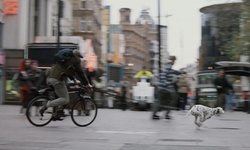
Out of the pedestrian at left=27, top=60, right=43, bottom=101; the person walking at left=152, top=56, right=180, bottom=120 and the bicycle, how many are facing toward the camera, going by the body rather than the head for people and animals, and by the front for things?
1

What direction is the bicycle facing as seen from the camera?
to the viewer's right

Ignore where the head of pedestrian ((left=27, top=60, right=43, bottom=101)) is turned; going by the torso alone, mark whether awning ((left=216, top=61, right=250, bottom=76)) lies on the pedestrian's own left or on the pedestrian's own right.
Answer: on the pedestrian's own left

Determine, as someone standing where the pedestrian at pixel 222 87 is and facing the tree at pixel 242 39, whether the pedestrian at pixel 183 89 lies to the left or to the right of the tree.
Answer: left

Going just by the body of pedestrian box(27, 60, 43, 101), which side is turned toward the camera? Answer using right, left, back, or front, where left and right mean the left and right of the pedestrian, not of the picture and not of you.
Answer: front

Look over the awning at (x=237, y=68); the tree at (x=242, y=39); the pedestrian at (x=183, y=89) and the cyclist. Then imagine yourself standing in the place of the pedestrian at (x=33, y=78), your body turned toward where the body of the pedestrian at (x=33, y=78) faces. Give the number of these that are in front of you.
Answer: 1

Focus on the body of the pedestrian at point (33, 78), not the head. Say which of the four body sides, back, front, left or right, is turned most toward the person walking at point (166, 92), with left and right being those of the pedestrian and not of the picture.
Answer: left

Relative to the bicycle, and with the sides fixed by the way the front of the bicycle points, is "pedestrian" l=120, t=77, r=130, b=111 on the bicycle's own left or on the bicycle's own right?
on the bicycle's own left

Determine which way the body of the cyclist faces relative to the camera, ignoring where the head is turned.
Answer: to the viewer's right
